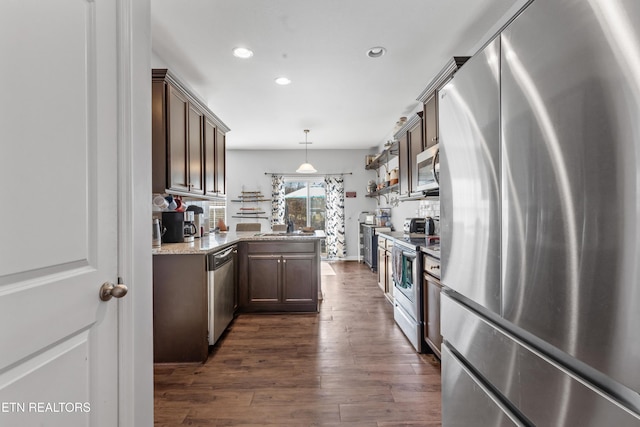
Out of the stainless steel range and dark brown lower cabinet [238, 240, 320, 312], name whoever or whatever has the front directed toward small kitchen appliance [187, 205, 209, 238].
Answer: the stainless steel range

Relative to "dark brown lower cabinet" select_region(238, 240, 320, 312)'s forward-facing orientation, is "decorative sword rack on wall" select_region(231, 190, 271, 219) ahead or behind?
behind

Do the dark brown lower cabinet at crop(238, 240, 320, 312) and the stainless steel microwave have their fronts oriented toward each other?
no

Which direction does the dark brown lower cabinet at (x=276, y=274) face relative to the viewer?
toward the camera

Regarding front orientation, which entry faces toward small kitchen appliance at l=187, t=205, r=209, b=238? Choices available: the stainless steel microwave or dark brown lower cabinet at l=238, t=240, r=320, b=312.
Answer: the stainless steel microwave

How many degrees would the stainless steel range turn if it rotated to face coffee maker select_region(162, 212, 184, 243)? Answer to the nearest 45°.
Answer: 0° — it already faces it

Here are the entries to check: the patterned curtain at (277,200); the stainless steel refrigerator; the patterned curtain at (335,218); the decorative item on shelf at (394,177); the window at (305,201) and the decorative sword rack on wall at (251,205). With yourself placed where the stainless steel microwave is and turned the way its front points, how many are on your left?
1

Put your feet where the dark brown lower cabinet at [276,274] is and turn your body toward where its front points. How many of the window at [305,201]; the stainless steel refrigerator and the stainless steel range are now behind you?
1

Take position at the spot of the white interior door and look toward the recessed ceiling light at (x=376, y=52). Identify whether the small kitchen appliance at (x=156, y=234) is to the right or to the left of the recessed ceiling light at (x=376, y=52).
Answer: left

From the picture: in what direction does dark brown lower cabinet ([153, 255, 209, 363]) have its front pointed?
to the viewer's right

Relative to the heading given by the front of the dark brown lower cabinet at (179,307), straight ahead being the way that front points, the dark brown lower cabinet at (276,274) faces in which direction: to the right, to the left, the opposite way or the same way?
to the right

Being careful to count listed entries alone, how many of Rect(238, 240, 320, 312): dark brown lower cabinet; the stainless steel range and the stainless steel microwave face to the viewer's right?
0

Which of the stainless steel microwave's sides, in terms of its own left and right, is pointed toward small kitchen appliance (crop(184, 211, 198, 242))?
front

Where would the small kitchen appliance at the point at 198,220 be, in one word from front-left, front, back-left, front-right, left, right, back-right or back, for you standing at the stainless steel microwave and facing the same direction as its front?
front

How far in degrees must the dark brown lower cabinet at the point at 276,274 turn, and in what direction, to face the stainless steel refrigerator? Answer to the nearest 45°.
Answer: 0° — it already faces it

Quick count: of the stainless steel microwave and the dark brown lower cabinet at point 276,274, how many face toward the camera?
1

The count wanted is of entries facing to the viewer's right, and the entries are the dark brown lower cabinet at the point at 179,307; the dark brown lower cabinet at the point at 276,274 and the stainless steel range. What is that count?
1

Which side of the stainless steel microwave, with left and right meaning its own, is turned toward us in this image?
left

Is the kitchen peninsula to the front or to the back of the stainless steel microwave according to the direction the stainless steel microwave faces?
to the front
